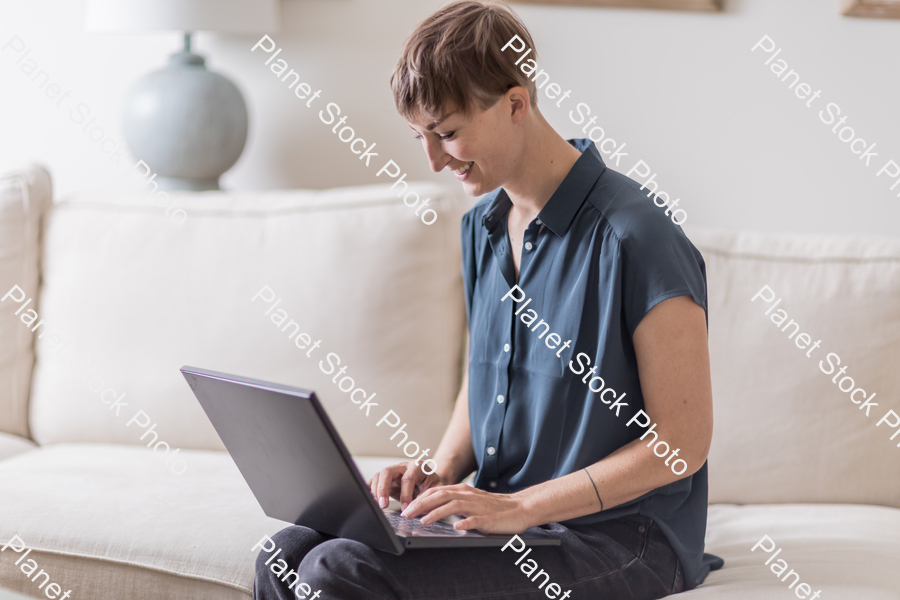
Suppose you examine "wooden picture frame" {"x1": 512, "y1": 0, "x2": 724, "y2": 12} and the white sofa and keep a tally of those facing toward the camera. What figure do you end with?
2

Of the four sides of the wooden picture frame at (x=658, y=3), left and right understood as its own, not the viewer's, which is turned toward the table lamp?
right

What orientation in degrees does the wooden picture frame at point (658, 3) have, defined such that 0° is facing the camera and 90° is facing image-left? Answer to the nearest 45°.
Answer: approximately 0°

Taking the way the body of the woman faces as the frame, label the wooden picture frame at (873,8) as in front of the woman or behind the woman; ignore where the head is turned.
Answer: behind

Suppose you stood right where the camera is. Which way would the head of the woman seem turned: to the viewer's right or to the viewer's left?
to the viewer's left

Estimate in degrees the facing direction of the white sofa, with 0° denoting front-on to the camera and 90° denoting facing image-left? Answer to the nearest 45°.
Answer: approximately 0°

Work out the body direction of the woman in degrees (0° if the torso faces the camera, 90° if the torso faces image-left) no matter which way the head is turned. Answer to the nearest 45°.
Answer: approximately 45°
